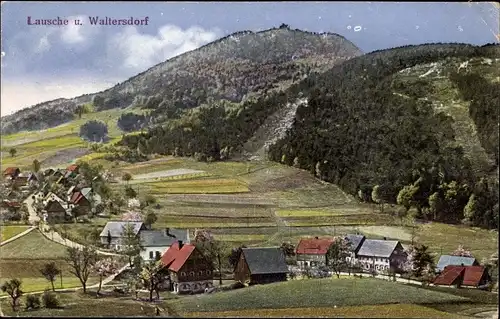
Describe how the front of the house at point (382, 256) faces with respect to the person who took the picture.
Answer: facing the viewer and to the left of the viewer

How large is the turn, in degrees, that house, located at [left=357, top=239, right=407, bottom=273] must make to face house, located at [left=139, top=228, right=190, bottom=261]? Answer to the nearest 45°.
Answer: approximately 45° to its right

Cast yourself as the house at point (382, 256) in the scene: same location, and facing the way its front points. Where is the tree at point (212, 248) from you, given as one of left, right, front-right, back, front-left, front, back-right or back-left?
front-right

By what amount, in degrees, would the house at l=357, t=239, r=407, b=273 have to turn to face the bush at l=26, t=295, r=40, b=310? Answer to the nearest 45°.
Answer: approximately 45° to its right

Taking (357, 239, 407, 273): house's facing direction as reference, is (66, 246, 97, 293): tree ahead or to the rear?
ahead

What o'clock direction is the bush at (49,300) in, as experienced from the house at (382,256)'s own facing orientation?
The bush is roughly at 1 o'clock from the house.

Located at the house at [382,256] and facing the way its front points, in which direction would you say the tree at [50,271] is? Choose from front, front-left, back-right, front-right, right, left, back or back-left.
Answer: front-right

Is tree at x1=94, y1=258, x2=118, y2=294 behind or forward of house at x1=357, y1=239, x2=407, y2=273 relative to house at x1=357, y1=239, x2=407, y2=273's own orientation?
forward
